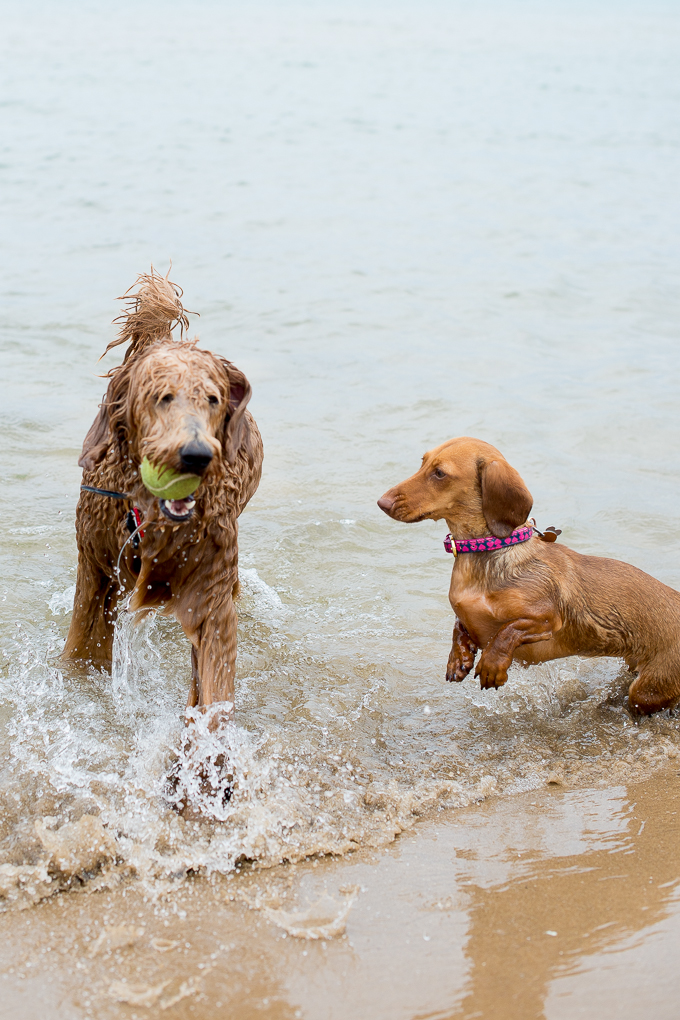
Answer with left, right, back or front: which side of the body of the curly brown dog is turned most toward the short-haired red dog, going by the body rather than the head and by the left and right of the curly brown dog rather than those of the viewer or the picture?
left

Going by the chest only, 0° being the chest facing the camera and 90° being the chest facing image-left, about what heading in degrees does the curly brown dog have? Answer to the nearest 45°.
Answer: approximately 0°
